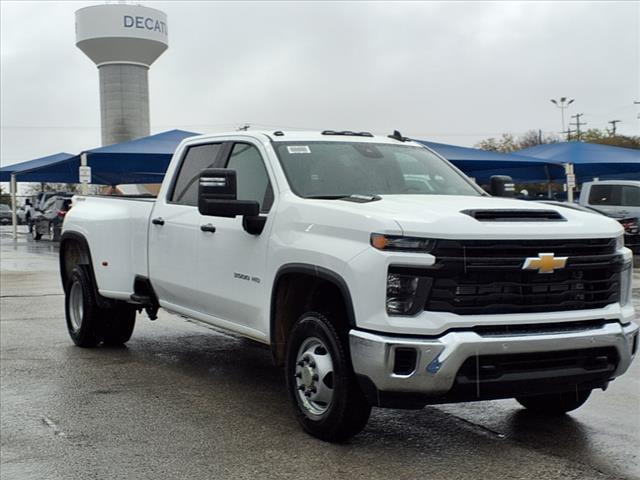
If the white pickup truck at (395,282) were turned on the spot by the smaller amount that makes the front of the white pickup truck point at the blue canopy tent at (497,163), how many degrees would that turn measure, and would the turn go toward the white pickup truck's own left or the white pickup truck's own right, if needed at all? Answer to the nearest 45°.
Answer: approximately 135° to the white pickup truck's own left

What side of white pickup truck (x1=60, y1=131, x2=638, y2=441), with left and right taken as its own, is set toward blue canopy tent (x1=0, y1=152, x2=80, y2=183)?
back

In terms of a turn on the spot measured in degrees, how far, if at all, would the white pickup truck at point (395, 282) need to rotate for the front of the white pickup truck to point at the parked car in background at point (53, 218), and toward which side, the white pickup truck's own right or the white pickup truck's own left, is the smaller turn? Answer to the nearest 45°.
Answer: approximately 180°

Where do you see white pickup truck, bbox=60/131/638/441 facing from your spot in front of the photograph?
facing the viewer and to the right of the viewer

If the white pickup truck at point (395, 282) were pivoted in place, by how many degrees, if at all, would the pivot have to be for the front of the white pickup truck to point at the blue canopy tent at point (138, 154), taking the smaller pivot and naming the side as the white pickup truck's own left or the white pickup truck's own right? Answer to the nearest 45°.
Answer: approximately 135° to the white pickup truck's own left
